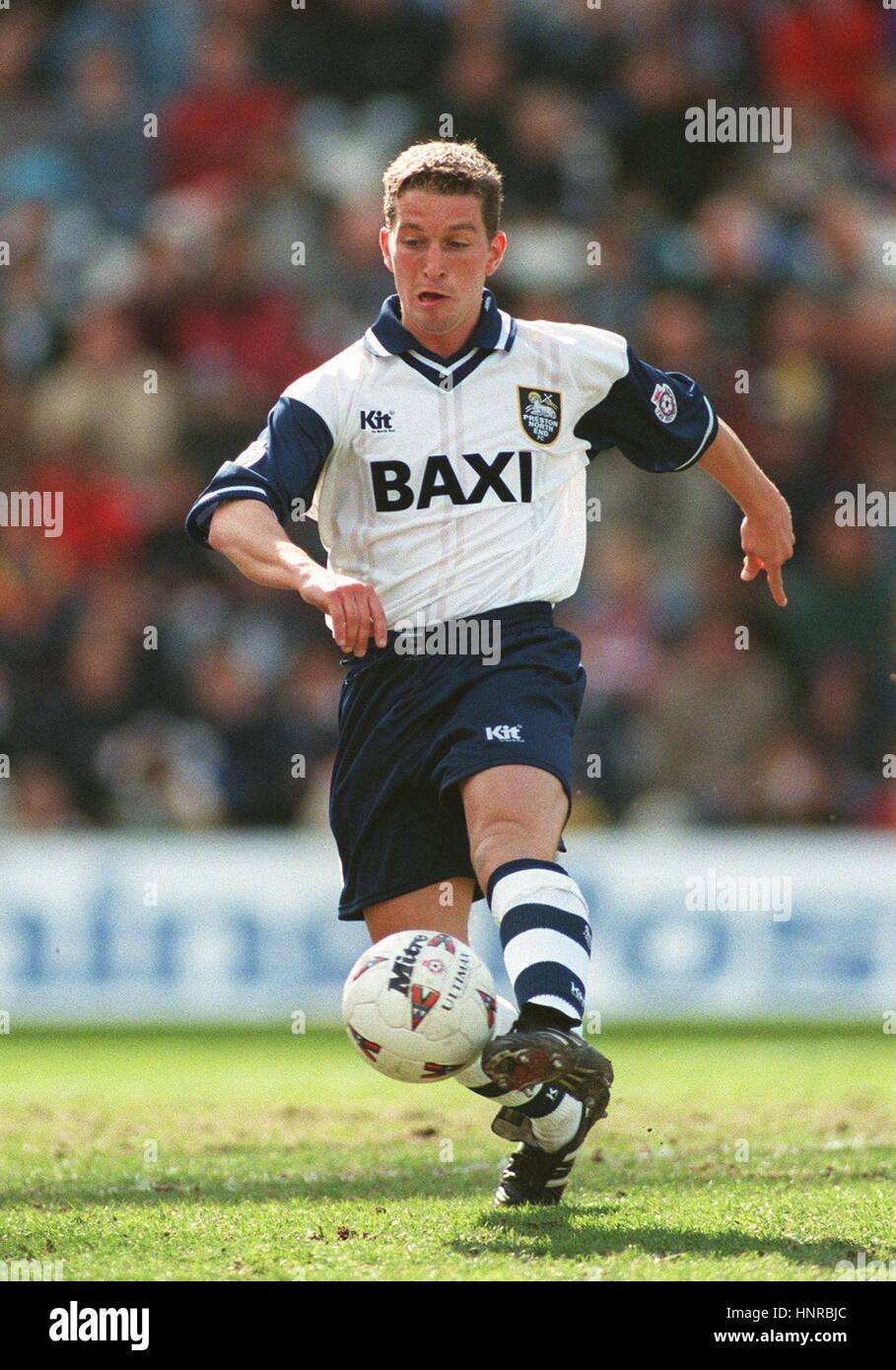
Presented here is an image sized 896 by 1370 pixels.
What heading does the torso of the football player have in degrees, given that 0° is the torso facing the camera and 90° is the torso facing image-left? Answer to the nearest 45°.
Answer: approximately 0°
